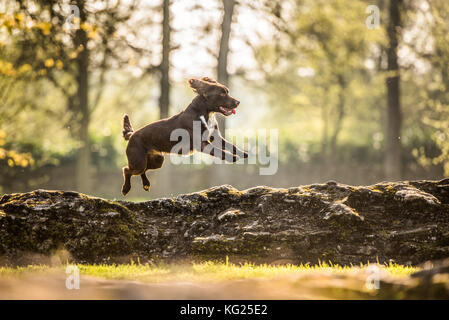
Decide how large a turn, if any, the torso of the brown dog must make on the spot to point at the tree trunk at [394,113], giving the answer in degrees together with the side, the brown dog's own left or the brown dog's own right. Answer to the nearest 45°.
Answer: approximately 45° to the brown dog's own left

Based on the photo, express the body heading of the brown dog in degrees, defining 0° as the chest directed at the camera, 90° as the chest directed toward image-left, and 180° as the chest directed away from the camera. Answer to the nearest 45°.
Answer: approximately 270°

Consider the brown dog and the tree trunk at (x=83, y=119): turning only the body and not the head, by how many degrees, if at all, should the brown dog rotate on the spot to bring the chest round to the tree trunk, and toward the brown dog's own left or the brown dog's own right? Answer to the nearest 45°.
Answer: approximately 90° to the brown dog's own left

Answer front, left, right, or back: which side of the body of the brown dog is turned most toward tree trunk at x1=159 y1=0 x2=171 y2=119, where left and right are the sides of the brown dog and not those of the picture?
left
